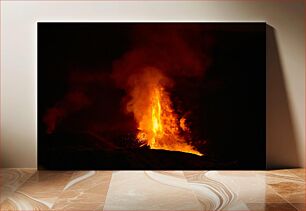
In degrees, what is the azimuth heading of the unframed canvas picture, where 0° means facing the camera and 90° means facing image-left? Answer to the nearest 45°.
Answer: approximately 0°
